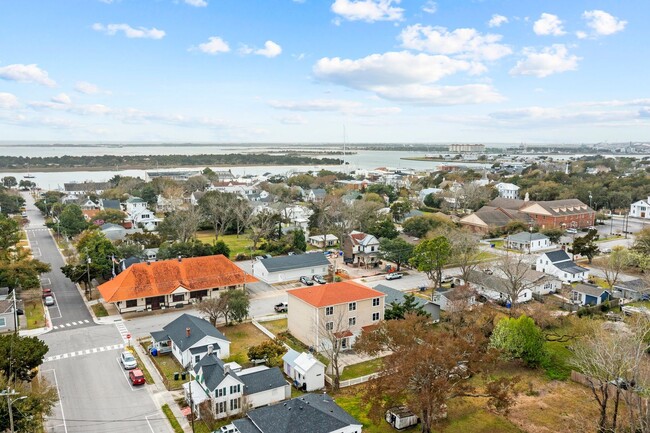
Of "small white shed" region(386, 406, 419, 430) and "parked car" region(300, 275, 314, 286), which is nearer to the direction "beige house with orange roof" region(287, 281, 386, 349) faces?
the small white shed

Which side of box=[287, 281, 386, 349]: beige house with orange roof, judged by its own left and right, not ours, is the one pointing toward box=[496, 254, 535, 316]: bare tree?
left

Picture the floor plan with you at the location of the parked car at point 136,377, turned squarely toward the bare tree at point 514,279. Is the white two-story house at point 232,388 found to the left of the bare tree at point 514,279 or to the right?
right

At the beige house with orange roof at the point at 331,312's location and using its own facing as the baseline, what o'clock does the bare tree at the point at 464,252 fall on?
The bare tree is roughly at 9 o'clock from the beige house with orange roof.

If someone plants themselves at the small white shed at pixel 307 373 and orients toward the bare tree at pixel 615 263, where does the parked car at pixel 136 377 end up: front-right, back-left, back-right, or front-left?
back-left

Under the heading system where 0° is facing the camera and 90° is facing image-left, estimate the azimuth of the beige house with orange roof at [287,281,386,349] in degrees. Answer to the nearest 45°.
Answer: approximately 315°

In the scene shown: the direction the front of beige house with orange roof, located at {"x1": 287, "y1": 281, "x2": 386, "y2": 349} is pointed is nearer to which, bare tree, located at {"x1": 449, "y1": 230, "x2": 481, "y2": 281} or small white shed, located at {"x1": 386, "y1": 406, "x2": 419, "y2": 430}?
the small white shed

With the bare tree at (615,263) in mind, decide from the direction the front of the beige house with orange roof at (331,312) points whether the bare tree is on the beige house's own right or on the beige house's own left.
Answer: on the beige house's own left
